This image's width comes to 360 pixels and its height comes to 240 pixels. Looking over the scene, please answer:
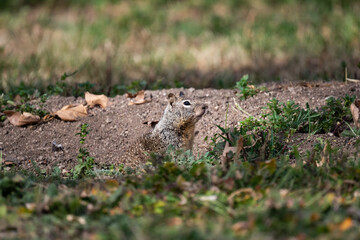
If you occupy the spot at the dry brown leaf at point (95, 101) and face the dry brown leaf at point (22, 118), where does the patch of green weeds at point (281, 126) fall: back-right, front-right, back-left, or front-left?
back-left

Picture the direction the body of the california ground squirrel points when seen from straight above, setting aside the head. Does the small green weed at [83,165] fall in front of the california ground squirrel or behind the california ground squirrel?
behind

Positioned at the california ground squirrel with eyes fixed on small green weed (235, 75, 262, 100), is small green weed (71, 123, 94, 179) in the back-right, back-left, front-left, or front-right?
back-left

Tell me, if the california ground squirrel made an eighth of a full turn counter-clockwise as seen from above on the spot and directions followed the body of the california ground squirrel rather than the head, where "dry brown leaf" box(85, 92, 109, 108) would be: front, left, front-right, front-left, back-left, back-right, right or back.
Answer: left

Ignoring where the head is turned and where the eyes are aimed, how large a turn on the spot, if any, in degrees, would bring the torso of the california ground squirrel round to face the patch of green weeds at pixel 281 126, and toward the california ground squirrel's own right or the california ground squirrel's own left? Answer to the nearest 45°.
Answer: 0° — it already faces it

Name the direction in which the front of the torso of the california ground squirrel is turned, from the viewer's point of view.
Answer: to the viewer's right

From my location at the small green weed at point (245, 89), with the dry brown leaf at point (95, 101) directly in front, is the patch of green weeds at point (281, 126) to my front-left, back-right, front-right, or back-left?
back-left

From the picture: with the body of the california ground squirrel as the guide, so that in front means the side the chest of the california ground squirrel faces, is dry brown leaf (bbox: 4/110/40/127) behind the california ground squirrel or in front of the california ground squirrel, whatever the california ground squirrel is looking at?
behind

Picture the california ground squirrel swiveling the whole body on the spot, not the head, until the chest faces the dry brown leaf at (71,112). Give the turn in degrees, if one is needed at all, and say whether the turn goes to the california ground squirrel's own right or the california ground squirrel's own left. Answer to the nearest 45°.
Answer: approximately 135° to the california ground squirrel's own left

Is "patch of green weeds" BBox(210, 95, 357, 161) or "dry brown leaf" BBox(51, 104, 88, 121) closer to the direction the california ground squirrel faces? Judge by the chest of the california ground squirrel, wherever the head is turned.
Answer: the patch of green weeds
